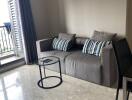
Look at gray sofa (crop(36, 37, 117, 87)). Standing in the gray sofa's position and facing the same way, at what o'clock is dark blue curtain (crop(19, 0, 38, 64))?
The dark blue curtain is roughly at 3 o'clock from the gray sofa.

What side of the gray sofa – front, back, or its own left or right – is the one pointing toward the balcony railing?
right

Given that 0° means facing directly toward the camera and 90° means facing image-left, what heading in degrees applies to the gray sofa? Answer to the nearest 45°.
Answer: approximately 45°
